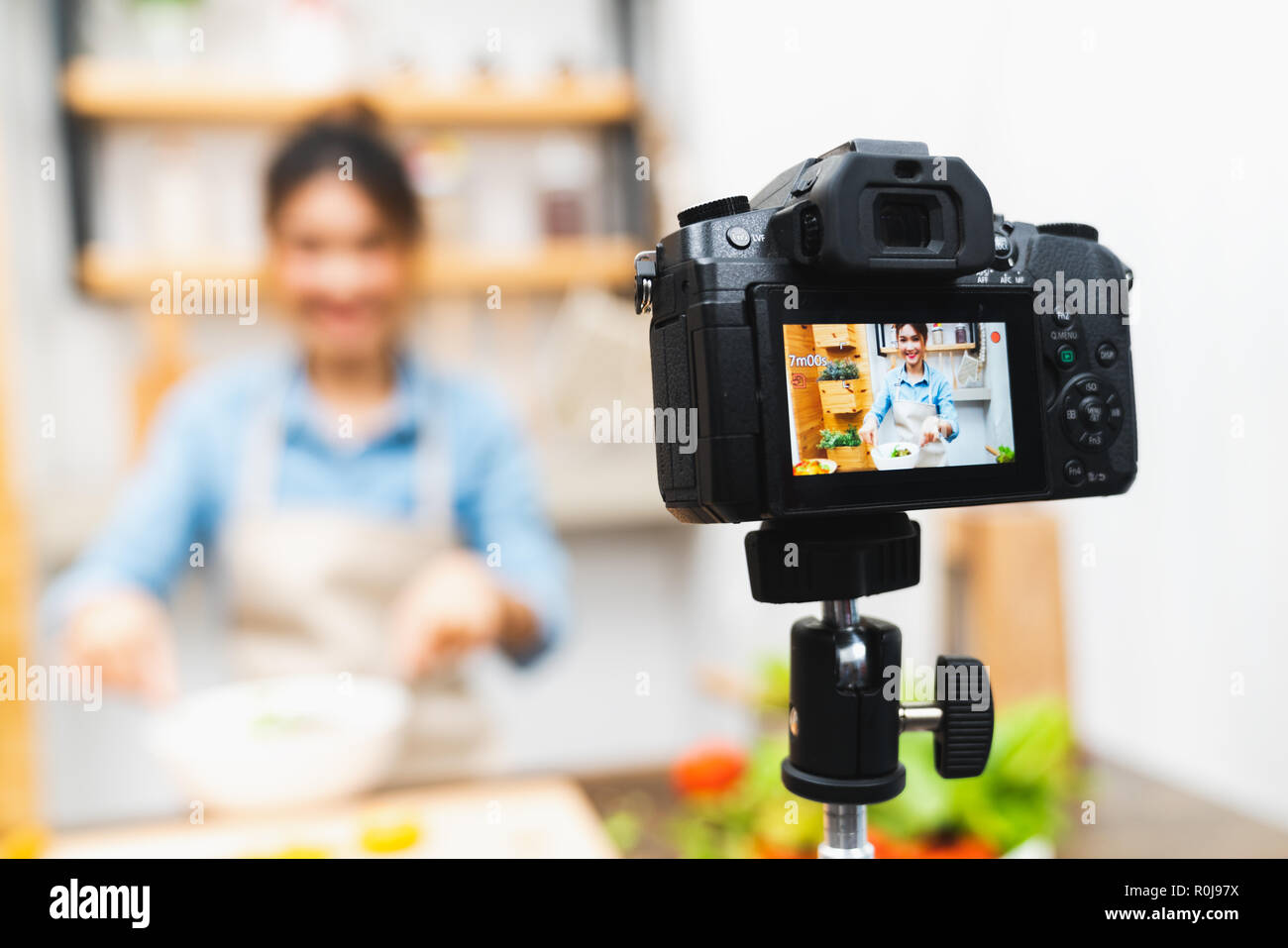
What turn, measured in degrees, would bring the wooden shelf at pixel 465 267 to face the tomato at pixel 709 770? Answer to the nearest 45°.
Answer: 0° — it already faces it

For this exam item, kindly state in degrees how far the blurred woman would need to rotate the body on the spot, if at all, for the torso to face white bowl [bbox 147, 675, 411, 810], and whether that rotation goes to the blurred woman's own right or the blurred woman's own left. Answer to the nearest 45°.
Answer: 0° — they already face it

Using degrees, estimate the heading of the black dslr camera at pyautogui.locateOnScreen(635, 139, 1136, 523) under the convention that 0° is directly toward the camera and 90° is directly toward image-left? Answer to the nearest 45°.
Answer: approximately 135°

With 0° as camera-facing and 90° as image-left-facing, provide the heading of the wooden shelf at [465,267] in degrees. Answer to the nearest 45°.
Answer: approximately 0°
